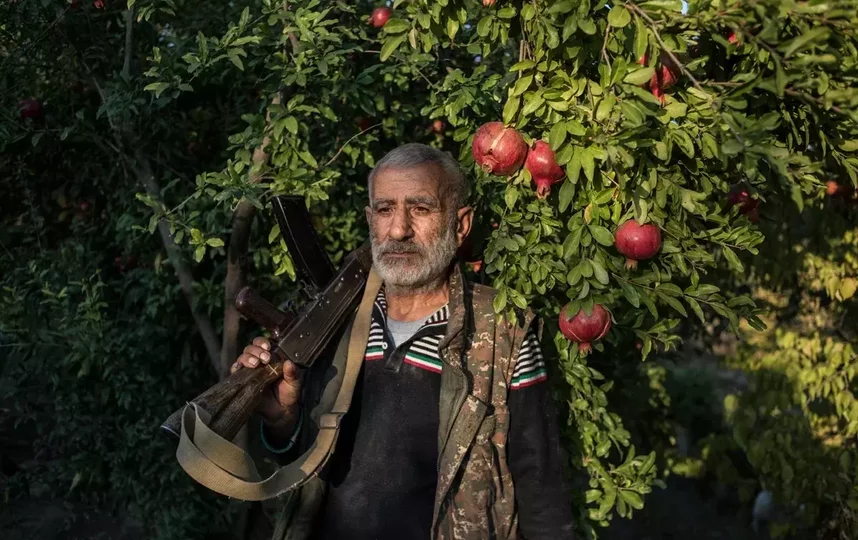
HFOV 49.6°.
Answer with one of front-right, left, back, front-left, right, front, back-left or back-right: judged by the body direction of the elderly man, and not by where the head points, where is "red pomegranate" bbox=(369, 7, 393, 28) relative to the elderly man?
back-right

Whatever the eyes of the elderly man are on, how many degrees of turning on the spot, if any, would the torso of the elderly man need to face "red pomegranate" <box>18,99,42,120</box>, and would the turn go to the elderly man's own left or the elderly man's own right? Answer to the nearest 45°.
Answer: approximately 90° to the elderly man's own right

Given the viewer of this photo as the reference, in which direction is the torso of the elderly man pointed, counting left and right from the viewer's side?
facing the viewer and to the left of the viewer

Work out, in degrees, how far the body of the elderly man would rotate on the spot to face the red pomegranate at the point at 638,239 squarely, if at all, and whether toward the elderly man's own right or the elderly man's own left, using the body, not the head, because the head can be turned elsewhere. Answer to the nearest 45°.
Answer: approximately 135° to the elderly man's own left
